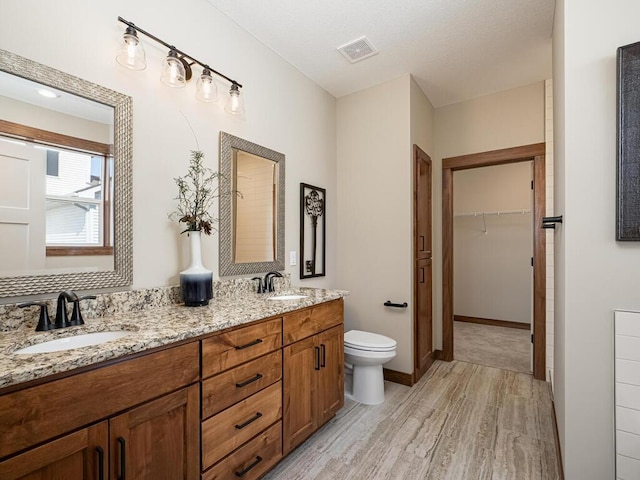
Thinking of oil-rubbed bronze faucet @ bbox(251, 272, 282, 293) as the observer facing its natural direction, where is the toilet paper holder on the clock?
The toilet paper holder is roughly at 10 o'clock from the oil-rubbed bronze faucet.

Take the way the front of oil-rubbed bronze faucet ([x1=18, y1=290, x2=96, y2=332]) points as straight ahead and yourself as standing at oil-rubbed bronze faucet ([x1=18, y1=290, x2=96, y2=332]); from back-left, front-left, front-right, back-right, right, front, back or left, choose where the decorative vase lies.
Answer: front-left

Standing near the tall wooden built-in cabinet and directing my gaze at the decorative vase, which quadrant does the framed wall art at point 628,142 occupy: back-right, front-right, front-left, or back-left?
front-left

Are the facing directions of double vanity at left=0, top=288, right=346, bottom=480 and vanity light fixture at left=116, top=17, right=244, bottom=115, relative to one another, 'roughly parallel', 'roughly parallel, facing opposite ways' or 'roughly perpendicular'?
roughly parallel

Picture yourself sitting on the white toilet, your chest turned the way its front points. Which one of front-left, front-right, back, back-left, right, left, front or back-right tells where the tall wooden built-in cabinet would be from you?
left

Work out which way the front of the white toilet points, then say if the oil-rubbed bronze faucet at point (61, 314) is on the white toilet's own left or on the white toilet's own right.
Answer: on the white toilet's own right

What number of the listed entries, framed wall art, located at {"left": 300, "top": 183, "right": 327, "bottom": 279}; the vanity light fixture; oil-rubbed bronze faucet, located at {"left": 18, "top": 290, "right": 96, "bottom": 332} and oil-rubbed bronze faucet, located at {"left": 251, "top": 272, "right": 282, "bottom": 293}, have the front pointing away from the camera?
0

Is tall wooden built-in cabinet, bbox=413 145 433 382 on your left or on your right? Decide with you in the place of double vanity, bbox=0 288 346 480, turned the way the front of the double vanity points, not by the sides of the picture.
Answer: on your left

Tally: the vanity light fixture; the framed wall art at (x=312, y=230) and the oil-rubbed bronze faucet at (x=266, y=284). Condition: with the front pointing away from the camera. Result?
0

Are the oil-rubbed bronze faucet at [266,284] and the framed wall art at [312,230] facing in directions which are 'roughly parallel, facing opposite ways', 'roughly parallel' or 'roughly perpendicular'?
roughly parallel

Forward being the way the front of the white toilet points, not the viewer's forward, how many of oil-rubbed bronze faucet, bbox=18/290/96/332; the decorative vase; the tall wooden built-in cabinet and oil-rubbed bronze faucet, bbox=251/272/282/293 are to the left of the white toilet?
1

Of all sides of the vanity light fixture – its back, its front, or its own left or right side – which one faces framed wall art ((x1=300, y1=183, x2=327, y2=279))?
left

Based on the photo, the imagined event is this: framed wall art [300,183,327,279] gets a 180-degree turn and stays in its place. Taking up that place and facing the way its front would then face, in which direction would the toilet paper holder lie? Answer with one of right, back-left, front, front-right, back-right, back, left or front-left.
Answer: back-right

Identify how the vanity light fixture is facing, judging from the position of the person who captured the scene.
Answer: facing the viewer and to the right of the viewer

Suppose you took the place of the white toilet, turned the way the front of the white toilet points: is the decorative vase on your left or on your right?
on your right
